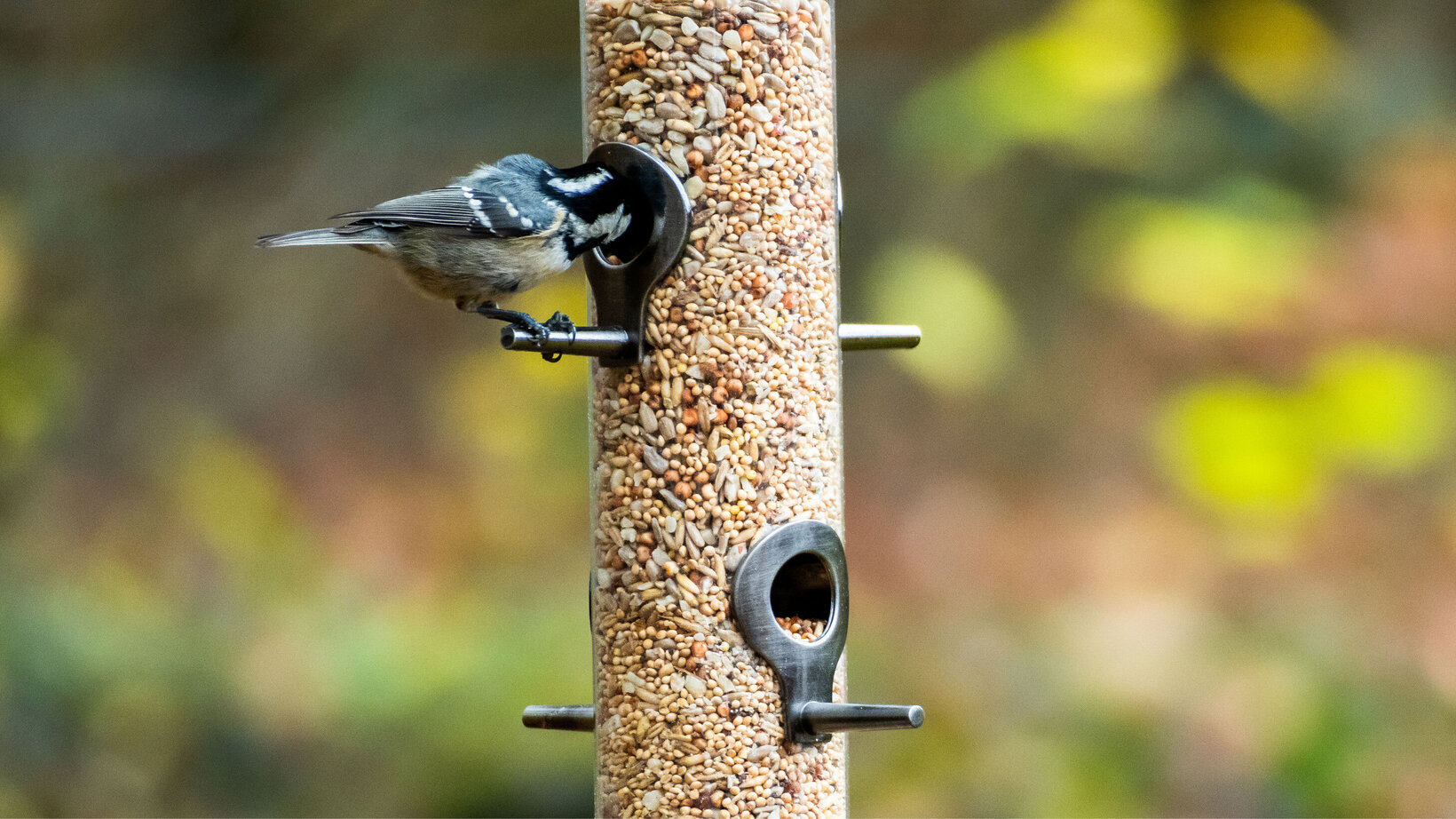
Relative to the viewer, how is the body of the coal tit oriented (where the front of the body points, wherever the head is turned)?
to the viewer's right
